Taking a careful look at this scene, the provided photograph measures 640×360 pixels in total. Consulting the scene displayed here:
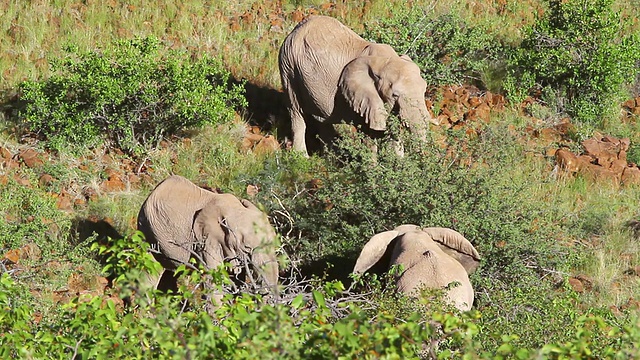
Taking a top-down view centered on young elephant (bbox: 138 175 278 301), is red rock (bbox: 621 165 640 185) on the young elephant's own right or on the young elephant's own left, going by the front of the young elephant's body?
on the young elephant's own left

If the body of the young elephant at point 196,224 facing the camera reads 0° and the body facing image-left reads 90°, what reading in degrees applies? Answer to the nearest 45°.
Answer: approximately 315°

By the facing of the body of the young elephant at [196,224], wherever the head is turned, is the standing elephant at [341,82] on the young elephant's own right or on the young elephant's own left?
on the young elephant's own left

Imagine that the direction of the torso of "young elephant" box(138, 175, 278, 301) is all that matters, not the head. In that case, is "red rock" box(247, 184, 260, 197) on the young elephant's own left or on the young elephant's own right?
on the young elephant's own left

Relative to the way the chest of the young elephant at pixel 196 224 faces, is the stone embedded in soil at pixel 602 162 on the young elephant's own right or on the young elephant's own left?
on the young elephant's own left

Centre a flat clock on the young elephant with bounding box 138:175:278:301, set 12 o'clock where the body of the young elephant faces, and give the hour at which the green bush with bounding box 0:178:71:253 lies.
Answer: The green bush is roughly at 5 o'clock from the young elephant.

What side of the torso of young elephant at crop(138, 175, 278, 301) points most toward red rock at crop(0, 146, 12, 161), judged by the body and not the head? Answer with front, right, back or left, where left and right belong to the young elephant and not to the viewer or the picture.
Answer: back

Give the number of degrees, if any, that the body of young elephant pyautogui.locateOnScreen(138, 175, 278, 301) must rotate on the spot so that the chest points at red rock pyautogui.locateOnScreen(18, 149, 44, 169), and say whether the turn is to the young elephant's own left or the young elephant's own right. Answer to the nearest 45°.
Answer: approximately 180°
